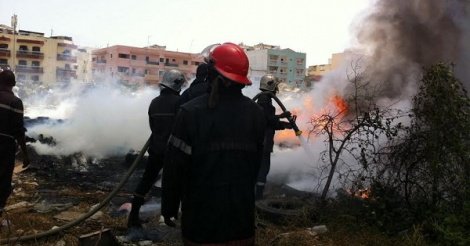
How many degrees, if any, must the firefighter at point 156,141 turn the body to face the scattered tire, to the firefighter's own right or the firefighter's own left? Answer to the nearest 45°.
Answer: approximately 45° to the firefighter's own right

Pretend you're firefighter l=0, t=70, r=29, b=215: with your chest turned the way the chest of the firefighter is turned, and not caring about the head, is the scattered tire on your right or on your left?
on your right

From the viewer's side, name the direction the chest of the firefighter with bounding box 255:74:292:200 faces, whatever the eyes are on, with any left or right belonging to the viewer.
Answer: facing to the right of the viewer

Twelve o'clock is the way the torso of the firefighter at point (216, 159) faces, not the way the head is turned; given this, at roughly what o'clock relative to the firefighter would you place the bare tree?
The bare tree is roughly at 1 o'clock from the firefighter.

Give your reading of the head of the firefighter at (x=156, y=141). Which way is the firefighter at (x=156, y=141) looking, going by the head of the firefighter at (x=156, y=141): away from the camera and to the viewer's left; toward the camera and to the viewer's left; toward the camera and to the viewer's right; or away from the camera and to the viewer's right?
away from the camera and to the viewer's right

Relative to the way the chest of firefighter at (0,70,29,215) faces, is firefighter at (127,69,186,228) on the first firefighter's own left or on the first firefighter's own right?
on the first firefighter's own right

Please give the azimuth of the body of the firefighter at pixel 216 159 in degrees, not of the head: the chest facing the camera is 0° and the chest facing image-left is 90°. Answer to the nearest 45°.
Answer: approximately 180°

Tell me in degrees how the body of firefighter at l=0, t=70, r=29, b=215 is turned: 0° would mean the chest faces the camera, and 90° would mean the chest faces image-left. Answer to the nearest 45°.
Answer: approximately 180°

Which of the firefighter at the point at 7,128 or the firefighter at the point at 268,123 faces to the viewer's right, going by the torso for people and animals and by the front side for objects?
the firefighter at the point at 268,123

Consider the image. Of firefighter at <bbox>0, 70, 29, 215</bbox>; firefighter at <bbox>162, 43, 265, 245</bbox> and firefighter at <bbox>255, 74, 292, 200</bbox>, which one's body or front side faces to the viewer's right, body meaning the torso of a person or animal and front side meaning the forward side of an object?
firefighter at <bbox>255, 74, 292, 200</bbox>
